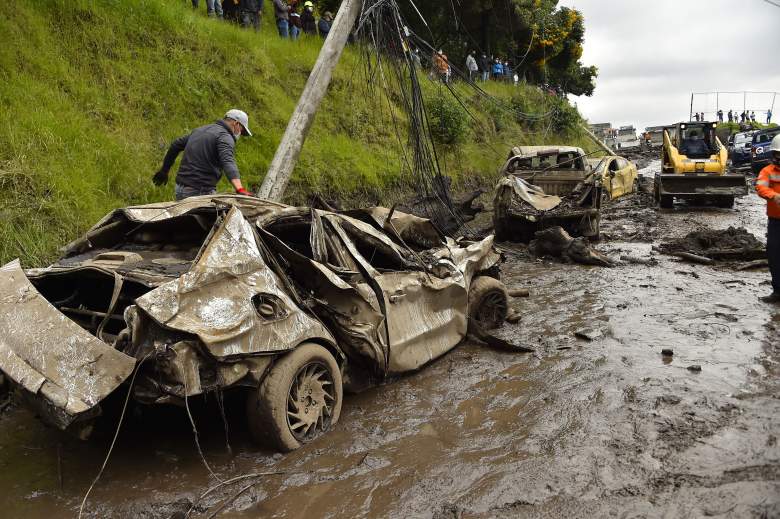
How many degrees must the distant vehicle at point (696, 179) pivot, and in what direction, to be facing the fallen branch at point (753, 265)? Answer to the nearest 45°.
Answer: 0° — it already faces it

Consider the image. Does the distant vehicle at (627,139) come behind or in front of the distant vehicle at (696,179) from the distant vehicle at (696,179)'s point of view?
behind

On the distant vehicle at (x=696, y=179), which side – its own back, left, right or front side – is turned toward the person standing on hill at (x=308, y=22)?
right

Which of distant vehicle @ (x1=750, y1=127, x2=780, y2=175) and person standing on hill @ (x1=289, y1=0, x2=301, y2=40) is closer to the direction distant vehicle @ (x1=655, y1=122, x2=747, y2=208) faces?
the person standing on hill

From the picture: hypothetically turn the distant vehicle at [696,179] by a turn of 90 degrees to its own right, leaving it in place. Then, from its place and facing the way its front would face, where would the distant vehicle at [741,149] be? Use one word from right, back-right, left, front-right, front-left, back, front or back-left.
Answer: right

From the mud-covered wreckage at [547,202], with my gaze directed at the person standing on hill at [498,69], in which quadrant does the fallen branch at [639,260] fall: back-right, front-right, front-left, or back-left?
back-right

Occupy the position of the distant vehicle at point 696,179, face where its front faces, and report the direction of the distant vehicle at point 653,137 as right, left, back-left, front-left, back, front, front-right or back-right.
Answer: back

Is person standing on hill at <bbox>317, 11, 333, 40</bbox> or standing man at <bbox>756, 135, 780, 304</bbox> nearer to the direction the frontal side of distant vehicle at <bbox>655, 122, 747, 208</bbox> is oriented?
the standing man

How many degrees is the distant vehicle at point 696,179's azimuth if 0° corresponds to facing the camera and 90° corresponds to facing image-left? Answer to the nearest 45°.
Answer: approximately 0°

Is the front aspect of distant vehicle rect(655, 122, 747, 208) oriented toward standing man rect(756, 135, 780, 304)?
yes

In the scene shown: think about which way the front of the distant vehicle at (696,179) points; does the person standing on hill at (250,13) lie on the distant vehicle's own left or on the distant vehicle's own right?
on the distant vehicle's own right

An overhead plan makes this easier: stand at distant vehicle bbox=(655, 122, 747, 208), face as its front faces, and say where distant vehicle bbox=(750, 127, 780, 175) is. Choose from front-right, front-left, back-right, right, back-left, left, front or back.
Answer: back
